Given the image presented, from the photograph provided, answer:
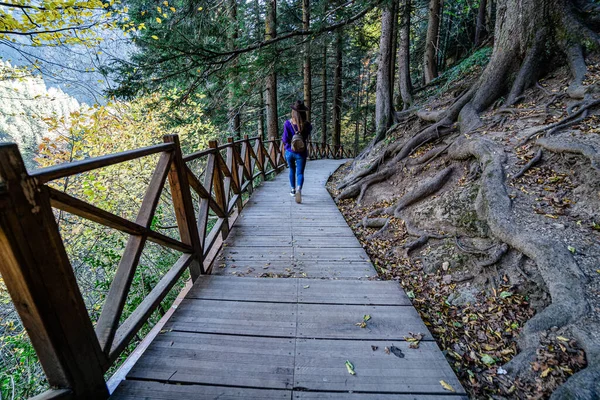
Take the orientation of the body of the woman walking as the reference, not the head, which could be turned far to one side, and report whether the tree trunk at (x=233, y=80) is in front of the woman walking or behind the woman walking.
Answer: in front

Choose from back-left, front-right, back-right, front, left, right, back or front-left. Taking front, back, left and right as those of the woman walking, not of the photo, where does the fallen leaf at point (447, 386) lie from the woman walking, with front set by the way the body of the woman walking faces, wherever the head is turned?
back

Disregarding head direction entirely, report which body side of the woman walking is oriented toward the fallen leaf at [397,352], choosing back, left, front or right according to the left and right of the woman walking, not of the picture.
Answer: back

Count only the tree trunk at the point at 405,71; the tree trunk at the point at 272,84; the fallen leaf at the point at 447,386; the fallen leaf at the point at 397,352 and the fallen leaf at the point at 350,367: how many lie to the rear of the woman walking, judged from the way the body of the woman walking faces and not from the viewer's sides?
3

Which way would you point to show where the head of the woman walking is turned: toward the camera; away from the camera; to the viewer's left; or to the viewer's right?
away from the camera

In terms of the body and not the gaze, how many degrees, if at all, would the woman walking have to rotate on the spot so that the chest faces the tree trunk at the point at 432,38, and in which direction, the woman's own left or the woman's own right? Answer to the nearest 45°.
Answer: approximately 45° to the woman's own right

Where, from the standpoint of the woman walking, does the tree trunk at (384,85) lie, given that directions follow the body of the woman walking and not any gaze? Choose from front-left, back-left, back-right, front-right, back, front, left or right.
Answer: front-right

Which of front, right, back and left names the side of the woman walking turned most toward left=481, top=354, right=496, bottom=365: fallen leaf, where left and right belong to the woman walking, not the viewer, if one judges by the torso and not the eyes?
back

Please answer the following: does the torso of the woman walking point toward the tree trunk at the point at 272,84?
yes

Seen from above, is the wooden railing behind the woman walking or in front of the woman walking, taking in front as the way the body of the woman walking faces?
behind

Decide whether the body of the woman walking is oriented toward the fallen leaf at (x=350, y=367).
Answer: no

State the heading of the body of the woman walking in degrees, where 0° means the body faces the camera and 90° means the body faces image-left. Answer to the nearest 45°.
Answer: approximately 180°

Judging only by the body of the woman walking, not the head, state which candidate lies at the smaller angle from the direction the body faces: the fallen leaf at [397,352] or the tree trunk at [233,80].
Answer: the tree trunk

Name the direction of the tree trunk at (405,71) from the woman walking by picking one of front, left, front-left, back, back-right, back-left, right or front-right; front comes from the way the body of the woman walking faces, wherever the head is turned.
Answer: front-right
